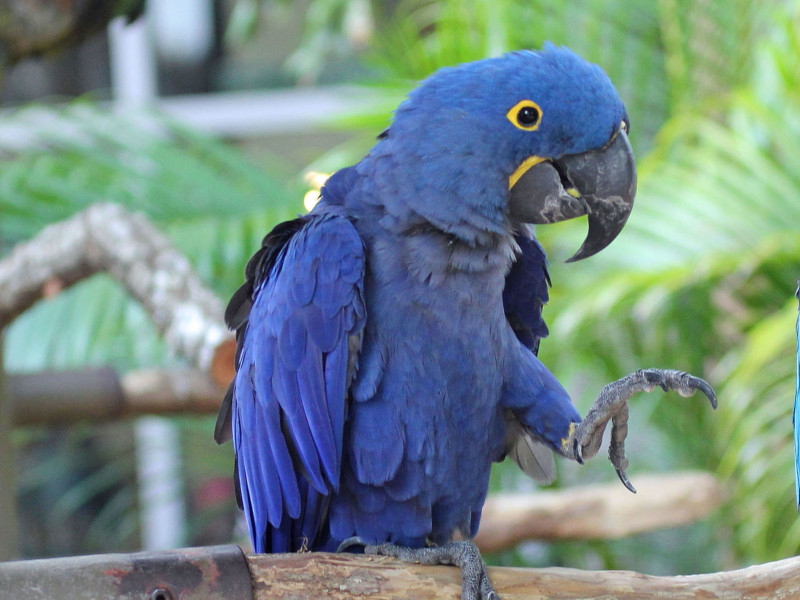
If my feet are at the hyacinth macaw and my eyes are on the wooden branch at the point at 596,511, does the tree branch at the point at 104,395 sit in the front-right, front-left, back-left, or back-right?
front-left

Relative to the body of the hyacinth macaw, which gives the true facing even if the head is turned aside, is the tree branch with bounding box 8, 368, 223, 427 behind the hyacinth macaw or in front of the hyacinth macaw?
behind

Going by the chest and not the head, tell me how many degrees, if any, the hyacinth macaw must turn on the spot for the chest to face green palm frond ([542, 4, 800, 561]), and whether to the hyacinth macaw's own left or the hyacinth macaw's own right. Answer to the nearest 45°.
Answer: approximately 90° to the hyacinth macaw's own left

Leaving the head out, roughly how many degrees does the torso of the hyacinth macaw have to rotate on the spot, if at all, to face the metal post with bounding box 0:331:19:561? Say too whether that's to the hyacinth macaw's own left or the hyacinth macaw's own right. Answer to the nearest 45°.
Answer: approximately 180°

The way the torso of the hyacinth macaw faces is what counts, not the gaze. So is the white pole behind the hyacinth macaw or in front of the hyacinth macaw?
behind

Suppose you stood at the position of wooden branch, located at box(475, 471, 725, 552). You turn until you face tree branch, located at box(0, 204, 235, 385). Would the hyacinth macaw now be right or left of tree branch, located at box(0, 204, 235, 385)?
left

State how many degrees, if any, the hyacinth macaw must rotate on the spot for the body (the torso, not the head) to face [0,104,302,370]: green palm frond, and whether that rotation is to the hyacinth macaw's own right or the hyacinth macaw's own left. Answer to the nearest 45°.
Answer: approximately 180°

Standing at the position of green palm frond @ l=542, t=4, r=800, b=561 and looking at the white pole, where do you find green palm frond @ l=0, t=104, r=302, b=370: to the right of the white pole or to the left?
left

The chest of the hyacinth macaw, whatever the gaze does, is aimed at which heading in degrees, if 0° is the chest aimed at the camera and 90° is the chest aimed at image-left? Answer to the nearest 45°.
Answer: approximately 315°

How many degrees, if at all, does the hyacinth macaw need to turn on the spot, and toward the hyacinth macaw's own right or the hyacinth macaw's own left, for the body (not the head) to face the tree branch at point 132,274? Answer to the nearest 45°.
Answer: approximately 180°

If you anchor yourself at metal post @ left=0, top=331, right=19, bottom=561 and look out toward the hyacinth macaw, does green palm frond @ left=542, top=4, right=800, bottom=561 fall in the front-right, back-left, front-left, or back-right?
front-left

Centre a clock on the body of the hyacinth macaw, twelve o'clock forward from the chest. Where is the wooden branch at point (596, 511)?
The wooden branch is roughly at 8 o'clock from the hyacinth macaw.
